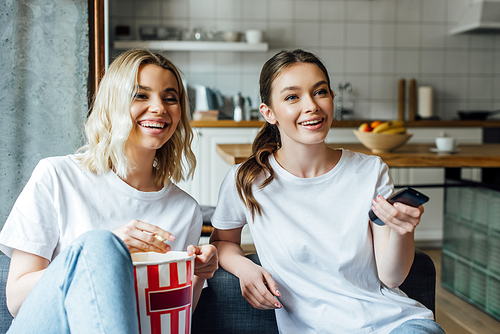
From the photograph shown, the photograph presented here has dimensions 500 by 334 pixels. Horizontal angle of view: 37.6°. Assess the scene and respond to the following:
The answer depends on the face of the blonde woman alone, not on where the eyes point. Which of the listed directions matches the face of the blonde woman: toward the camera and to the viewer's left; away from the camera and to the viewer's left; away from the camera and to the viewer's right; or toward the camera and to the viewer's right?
toward the camera and to the viewer's right

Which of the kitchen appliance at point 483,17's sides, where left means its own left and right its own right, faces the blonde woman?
front

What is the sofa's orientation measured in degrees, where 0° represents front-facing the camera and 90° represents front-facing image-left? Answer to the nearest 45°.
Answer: approximately 0°

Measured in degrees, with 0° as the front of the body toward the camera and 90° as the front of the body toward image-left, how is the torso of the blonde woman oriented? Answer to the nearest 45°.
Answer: approximately 315°

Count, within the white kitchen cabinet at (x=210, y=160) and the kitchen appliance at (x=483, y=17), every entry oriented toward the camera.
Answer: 2

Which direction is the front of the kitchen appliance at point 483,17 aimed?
toward the camera

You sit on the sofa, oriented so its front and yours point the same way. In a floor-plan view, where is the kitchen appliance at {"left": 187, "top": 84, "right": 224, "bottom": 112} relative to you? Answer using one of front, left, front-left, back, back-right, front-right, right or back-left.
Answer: back

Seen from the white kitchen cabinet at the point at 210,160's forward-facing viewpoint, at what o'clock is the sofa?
The sofa is roughly at 12 o'clock from the white kitchen cabinet.

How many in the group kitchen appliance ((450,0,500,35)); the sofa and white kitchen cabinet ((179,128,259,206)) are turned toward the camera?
3

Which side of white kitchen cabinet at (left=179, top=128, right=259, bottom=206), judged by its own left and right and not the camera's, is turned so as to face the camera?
front

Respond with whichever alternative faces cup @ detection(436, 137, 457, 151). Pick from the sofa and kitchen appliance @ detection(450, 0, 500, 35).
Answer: the kitchen appliance

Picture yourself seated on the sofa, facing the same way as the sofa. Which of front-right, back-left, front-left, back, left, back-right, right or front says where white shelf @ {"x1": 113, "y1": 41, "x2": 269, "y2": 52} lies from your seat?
back

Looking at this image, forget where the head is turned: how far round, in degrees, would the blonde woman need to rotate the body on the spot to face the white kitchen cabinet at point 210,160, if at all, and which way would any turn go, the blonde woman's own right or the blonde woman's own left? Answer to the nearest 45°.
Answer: approximately 135° to the blonde woman's own left
